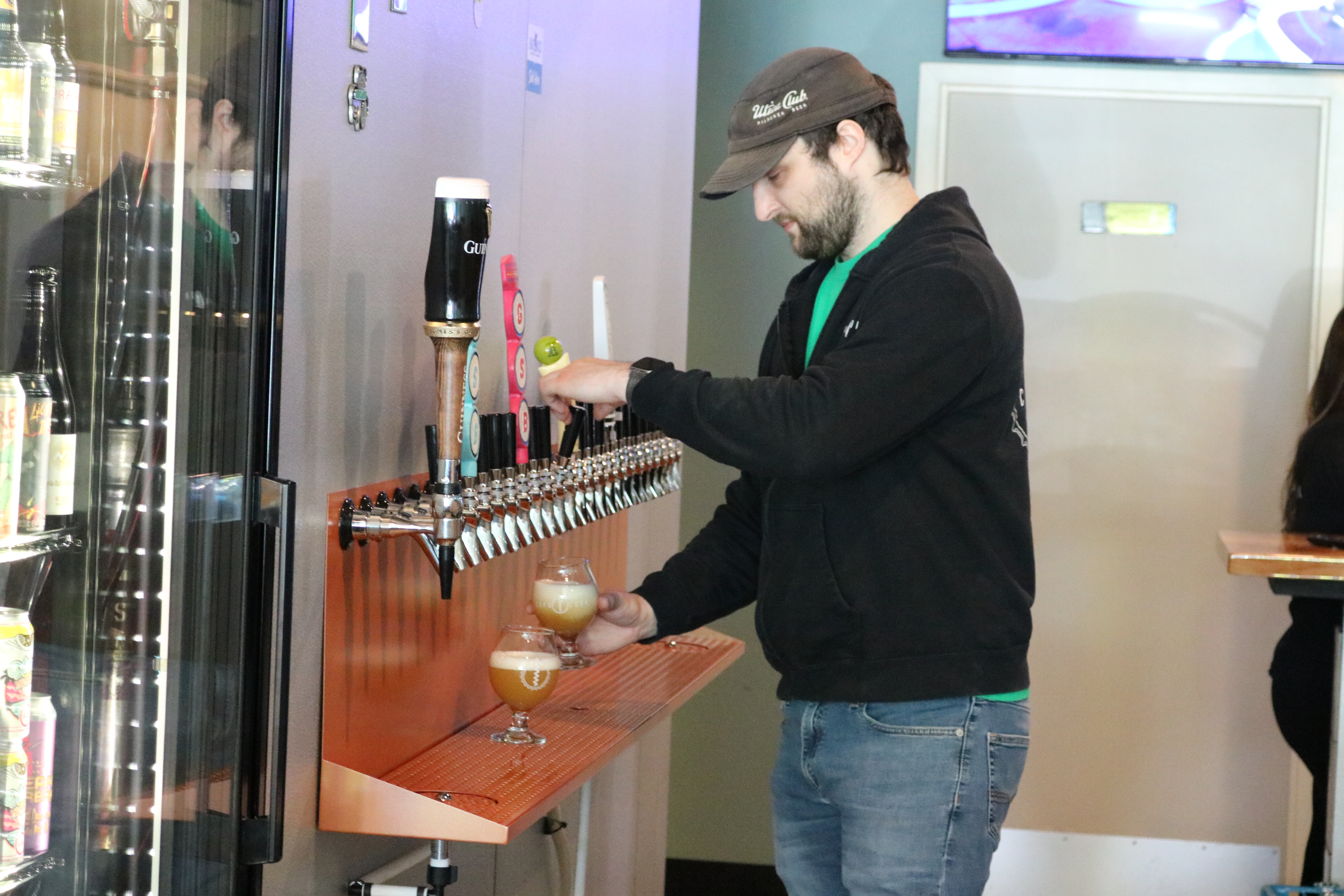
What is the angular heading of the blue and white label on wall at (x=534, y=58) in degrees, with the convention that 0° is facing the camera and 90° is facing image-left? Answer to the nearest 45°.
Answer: approximately 315°

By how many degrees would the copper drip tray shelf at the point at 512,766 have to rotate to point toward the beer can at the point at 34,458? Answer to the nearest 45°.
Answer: approximately 90° to its right

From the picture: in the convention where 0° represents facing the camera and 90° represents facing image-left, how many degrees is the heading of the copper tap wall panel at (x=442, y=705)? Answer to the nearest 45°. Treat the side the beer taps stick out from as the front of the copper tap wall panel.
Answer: approximately 315°

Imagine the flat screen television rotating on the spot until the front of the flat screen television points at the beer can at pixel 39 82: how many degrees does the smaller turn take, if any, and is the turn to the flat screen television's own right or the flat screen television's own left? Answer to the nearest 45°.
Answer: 0° — it already faces it

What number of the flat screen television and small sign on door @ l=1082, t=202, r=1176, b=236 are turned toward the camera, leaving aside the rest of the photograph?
2

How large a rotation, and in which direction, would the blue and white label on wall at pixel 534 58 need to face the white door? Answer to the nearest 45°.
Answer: approximately 90° to its left

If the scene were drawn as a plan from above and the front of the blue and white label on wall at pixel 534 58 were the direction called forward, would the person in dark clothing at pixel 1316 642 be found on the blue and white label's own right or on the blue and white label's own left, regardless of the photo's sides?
on the blue and white label's own left

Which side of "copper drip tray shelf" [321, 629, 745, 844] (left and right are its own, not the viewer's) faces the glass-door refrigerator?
right

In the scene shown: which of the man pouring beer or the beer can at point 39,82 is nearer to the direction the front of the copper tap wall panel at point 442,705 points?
the man pouring beer
